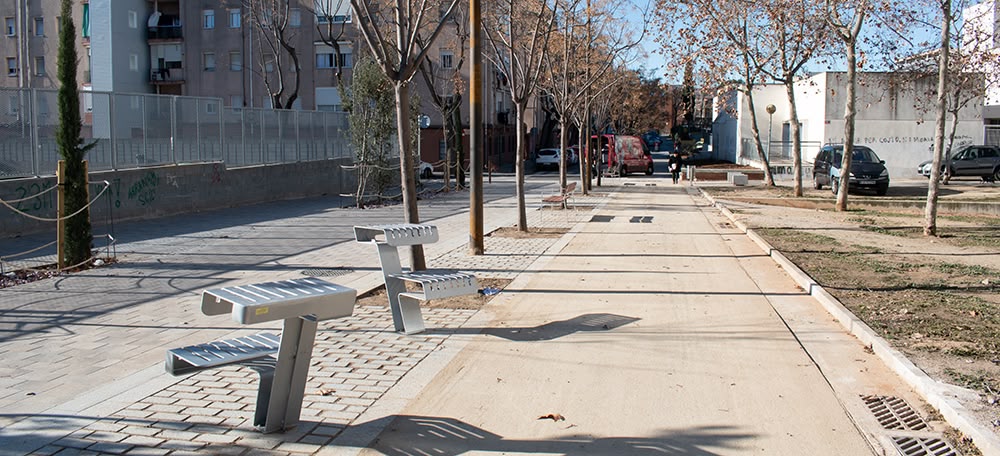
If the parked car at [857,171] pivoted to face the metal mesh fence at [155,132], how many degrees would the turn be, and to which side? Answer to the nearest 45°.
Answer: approximately 90° to its right

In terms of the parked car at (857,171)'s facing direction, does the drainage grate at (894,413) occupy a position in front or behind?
in front

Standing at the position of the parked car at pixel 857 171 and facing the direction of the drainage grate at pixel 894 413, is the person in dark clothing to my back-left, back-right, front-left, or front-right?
back-right

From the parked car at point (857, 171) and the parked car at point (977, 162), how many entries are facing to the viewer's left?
1

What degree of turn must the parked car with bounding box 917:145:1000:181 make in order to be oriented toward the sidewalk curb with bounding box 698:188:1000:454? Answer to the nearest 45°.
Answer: approximately 90° to its left

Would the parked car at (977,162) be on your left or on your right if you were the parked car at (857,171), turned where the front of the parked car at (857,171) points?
on your left

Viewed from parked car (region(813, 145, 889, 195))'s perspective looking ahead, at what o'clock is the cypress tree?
The cypress tree is roughly at 2 o'clock from the parked car.

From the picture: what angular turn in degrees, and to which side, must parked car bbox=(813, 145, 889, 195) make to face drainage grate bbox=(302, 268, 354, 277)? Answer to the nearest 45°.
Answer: approximately 45° to its right

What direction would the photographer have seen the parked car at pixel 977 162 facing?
facing to the left of the viewer

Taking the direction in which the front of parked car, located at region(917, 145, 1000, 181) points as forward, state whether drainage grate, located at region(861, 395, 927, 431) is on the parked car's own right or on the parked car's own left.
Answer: on the parked car's own left

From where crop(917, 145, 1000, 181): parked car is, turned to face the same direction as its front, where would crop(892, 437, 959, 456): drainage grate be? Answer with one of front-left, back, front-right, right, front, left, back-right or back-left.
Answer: left

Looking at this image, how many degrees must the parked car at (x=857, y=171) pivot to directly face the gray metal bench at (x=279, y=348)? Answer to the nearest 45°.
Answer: approximately 45° to its right

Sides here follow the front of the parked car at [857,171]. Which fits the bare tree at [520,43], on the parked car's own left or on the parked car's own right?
on the parked car's own right

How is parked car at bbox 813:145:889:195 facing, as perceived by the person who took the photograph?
facing the viewer and to the right of the viewer
